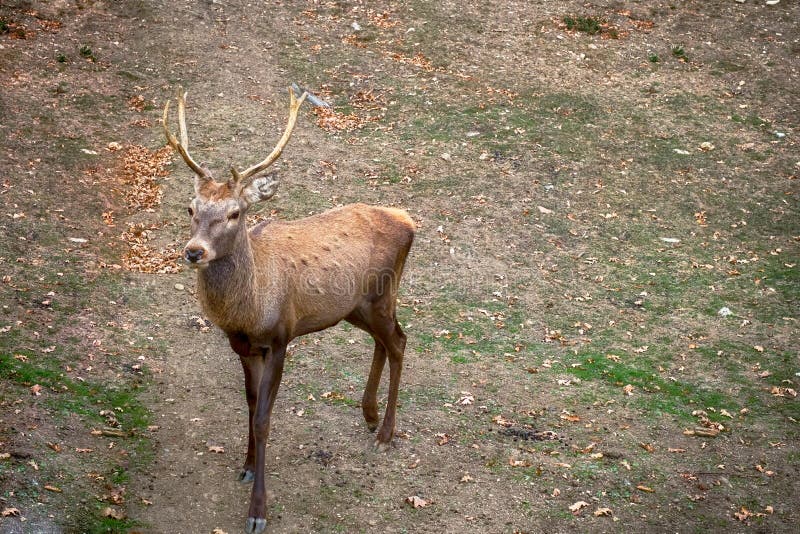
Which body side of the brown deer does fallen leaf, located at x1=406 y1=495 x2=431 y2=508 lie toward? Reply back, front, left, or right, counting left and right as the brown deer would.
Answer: left

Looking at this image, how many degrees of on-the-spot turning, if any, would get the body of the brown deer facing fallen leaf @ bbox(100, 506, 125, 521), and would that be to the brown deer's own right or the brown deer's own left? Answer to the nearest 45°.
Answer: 0° — it already faces it

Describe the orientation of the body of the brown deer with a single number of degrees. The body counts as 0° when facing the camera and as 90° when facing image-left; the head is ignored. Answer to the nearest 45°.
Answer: approximately 45°

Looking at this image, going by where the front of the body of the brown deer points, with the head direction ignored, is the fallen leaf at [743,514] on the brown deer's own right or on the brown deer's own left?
on the brown deer's own left

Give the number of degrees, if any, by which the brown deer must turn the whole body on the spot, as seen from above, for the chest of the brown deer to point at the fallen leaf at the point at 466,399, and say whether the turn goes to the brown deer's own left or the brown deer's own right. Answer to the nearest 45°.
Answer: approximately 135° to the brown deer's own left

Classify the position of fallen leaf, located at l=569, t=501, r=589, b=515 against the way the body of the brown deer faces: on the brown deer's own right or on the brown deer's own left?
on the brown deer's own left

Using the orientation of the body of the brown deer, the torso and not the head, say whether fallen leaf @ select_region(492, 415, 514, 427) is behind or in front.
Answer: behind
